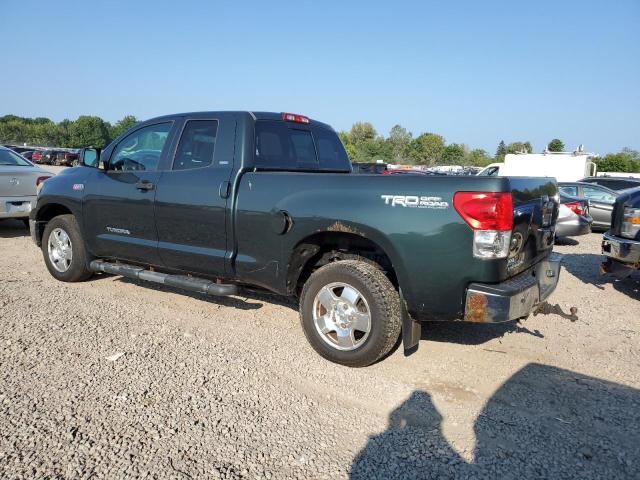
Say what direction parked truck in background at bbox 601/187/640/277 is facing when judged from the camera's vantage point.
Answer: facing the viewer and to the left of the viewer

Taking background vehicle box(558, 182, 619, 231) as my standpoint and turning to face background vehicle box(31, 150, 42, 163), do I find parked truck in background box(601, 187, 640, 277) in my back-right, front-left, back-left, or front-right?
back-left

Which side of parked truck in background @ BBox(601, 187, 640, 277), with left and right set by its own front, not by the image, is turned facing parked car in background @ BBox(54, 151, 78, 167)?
right

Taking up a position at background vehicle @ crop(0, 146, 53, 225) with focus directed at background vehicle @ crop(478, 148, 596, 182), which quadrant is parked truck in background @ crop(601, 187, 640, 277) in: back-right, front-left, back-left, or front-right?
front-right

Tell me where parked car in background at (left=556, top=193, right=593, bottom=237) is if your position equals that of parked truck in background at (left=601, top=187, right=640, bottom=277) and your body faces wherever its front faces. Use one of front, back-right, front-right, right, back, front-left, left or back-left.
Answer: back-right

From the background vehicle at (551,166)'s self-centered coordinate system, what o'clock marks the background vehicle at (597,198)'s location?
the background vehicle at (597,198) is roughly at 9 o'clock from the background vehicle at (551,166).

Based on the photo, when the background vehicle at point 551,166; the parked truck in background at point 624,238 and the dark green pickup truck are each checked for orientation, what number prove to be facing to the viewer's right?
0

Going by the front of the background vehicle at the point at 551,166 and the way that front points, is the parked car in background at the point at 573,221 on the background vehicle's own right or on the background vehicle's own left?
on the background vehicle's own left

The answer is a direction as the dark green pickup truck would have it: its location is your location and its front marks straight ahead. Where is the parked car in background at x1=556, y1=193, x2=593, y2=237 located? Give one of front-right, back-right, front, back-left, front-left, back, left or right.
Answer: right

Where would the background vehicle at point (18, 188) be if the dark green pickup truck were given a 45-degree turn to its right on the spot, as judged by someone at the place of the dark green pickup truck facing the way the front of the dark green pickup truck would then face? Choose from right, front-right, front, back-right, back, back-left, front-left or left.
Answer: front-left

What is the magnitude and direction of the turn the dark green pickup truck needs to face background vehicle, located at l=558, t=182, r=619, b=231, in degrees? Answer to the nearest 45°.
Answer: approximately 90° to its right

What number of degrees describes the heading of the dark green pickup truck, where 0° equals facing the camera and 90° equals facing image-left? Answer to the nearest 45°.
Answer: approximately 135°

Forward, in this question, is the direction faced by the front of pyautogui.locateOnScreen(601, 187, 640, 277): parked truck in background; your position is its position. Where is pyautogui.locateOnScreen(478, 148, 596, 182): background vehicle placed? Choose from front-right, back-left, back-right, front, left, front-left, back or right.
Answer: back-right

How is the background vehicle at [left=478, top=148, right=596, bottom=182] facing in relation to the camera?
to the viewer's left

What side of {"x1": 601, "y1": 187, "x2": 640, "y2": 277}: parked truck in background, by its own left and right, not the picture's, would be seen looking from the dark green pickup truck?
front

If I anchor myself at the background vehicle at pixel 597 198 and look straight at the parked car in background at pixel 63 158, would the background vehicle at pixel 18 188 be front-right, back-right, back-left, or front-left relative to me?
front-left
